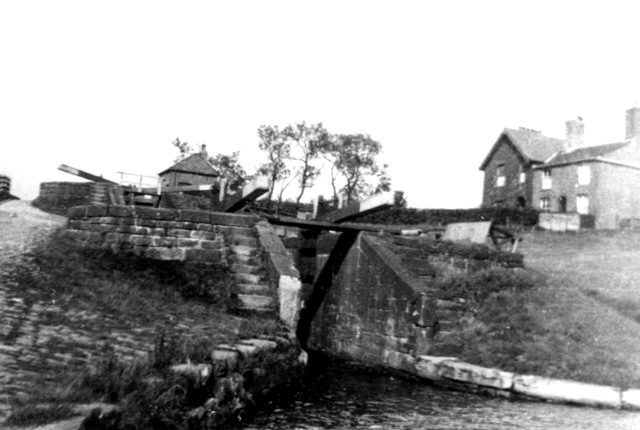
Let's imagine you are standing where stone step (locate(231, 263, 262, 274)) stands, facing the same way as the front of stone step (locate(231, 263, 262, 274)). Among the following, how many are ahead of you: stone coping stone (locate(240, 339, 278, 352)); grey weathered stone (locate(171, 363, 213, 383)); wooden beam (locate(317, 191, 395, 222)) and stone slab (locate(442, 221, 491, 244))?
2

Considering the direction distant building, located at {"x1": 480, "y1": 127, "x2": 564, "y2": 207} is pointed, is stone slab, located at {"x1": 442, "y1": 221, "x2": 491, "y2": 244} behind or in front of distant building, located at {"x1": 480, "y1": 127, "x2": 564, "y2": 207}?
in front

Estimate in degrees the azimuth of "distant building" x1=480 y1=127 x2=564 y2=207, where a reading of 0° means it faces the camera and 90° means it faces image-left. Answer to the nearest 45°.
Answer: approximately 45°

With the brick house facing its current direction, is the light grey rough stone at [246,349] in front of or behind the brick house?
in front

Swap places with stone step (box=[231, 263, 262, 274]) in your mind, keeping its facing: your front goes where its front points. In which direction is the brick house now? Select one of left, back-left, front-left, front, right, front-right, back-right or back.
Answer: back-left

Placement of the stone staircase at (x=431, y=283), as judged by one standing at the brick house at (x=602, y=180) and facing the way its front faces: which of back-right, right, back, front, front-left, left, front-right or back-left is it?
front-left

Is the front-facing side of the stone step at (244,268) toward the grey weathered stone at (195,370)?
yes

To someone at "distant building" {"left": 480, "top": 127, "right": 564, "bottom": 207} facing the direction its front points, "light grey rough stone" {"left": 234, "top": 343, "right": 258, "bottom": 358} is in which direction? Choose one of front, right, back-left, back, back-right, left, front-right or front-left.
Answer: front-left

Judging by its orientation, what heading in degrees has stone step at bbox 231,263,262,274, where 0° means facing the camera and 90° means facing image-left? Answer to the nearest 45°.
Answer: approximately 0°
